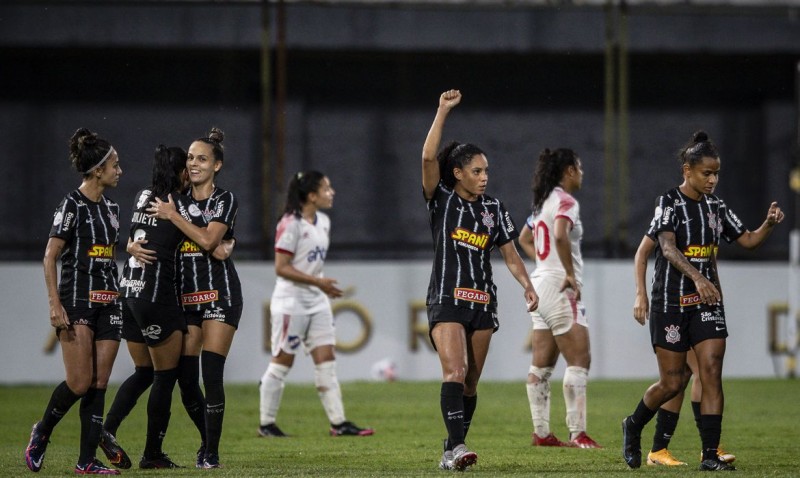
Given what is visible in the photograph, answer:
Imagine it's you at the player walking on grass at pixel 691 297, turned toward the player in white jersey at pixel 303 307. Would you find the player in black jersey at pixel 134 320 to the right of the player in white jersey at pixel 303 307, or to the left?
left

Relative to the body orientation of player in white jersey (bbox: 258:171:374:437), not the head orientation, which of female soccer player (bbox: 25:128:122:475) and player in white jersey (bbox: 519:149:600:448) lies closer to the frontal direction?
the player in white jersey

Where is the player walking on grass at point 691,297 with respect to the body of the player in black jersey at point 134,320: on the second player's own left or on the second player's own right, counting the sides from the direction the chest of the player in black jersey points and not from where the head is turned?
on the second player's own right

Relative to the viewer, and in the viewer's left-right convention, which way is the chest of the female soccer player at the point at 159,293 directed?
facing away from the viewer and to the right of the viewer

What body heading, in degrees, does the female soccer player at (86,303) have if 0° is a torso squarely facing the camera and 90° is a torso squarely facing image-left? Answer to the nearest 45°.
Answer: approximately 315°

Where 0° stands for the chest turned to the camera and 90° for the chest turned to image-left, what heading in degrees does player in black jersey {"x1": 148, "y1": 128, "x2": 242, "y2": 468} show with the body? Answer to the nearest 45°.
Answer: approximately 45°

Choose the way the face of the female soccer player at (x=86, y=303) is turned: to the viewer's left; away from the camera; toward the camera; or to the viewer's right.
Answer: to the viewer's right

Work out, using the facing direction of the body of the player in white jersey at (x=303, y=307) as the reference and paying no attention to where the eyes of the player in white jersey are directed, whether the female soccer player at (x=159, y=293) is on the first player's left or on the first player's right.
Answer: on the first player's right

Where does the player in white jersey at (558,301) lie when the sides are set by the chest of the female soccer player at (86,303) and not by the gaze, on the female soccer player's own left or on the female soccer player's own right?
on the female soccer player's own left

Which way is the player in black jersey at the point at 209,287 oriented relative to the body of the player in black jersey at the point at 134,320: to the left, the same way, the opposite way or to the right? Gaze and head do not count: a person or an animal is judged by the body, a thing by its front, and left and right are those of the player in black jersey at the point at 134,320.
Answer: the opposite way
